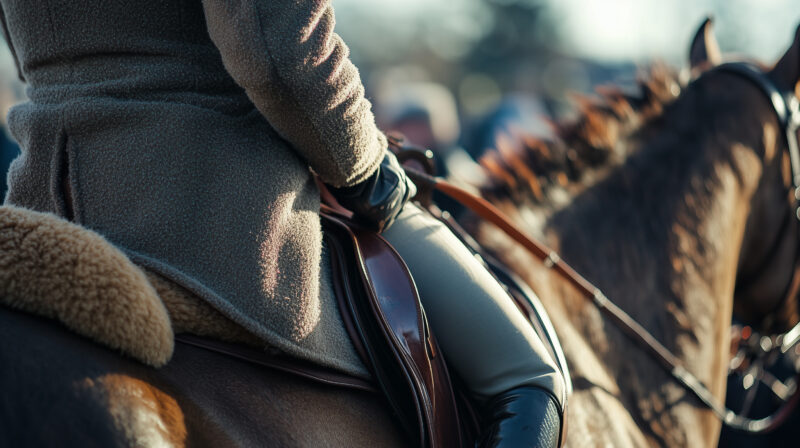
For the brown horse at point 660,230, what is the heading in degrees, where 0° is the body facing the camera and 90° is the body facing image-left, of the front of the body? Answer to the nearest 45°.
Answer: approximately 225°

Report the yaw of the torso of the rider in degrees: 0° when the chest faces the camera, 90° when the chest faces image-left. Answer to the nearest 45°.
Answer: approximately 225°
